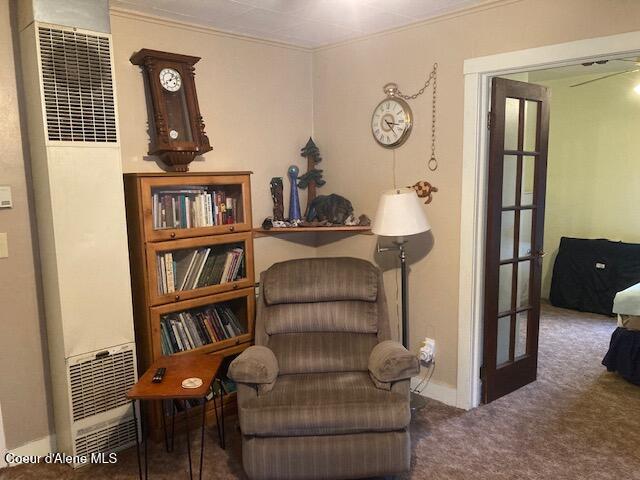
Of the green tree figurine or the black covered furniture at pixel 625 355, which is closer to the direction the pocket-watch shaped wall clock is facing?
the green tree figurine

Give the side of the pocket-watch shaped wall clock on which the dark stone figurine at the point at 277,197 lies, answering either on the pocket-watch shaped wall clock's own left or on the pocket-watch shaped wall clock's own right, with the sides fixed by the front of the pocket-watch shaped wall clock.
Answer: on the pocket-watch shaped wall clock's own right

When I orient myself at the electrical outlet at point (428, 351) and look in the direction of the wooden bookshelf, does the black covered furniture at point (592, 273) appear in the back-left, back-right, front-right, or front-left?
back-right

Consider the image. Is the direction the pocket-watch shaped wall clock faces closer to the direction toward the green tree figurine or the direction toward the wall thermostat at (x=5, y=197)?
the wall thermostat

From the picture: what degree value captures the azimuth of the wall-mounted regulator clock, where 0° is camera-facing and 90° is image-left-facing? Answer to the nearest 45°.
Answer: approximately 315°

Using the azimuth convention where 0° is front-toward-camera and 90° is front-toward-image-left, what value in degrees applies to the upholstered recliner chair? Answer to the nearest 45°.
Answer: approximately 0°

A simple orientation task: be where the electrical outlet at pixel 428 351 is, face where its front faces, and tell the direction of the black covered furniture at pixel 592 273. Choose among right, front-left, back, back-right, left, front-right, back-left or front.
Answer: back

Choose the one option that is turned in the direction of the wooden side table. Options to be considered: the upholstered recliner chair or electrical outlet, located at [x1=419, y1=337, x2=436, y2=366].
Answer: the electrical outlet

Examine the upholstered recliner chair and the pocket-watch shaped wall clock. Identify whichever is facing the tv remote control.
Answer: the pocket-watch shaped wall clock

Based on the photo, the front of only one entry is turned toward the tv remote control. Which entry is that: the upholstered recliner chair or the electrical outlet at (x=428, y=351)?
the electrical outlet

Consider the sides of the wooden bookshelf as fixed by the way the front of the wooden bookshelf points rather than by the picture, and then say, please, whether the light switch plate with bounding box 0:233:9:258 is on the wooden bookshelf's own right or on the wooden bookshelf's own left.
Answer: on the wooden bookshelf's own right

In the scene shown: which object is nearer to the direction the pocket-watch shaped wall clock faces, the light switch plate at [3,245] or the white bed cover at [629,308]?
the light switch plate

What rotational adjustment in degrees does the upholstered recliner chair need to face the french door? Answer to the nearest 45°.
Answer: approximately 135° to its left

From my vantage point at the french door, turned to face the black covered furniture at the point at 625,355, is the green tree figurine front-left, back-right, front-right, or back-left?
back-left
